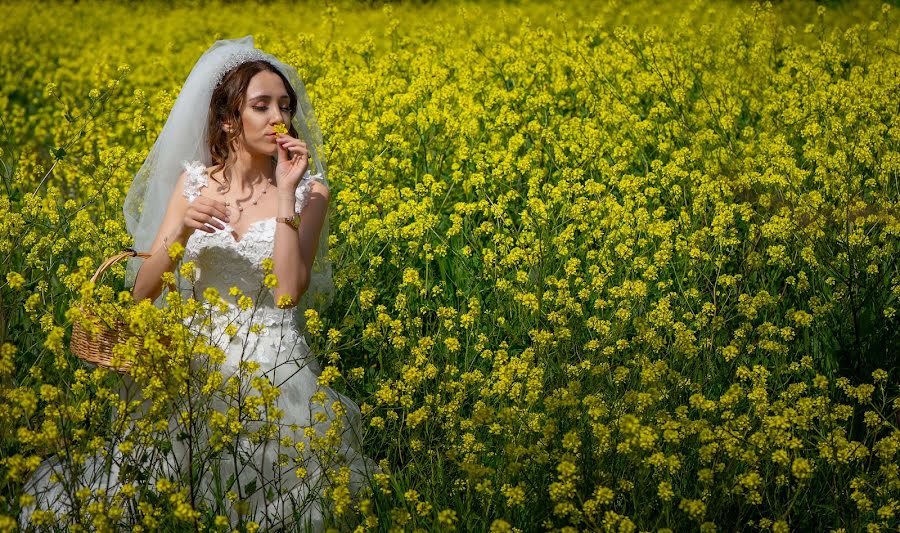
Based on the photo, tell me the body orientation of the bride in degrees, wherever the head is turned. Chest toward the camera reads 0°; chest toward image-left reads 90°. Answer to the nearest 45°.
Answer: approximately 0°
